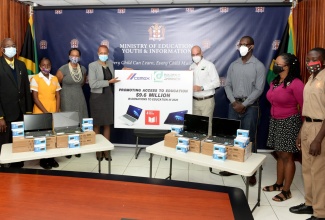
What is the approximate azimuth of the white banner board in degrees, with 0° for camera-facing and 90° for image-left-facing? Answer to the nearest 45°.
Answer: approximately 0°

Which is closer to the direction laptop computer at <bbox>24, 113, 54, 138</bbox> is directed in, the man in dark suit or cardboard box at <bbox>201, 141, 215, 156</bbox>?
the cardboard box

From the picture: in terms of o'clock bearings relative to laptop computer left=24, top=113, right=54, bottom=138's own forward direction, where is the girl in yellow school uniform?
The girl in yellow school uniform is roughly at 6 o'clock from the laptop computer.

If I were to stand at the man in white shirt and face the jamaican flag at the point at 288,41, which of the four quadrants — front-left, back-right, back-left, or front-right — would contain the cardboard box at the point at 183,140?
back-right

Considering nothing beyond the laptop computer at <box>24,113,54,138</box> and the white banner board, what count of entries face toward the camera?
2

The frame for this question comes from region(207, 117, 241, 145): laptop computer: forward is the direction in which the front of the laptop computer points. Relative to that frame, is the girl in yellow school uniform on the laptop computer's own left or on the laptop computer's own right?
on the laptop computer's own right

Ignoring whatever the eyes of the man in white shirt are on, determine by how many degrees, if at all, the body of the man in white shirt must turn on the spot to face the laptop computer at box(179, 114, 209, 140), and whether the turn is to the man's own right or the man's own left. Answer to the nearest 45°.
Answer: approximately 45° to the man's own left
